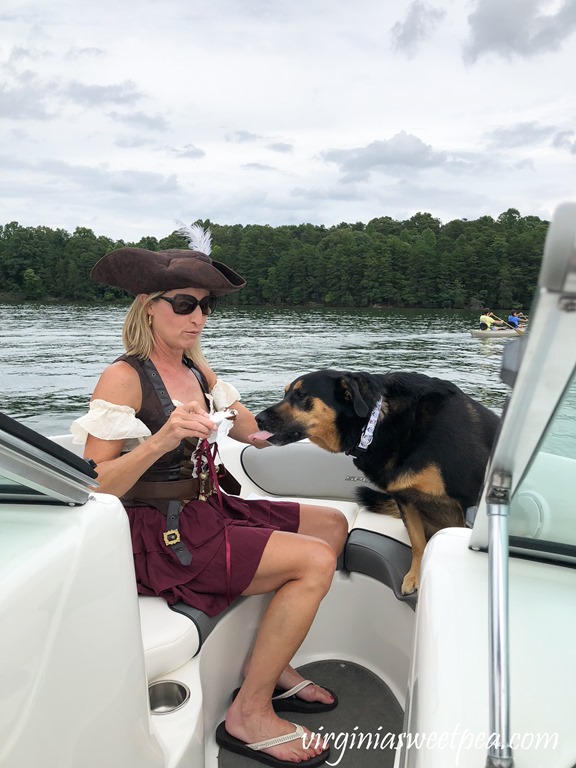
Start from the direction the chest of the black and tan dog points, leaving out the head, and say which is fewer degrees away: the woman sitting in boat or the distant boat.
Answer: the woman sitting in boat

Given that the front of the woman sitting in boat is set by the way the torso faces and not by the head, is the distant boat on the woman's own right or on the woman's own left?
on the woman's own left

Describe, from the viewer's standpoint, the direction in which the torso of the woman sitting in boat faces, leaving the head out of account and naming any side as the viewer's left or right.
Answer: facing the viewer and to the right of the viewer

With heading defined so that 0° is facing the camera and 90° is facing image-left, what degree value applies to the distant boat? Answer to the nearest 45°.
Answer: approximately 270°

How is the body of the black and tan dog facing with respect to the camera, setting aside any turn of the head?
to the viewer's left

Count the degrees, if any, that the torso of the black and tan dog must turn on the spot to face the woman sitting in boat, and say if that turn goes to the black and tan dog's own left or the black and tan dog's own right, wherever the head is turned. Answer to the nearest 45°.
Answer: approximately 45° to the black and tan dog's own left

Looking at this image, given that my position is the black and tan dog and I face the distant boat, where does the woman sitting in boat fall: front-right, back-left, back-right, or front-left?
back-left

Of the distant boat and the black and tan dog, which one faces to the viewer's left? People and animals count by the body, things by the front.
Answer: the black and tan dog

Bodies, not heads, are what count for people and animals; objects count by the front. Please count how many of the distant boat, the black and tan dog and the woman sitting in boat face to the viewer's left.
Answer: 1

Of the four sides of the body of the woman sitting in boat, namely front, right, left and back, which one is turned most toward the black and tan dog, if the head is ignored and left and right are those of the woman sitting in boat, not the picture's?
front

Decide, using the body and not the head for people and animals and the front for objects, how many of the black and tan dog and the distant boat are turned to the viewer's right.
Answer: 1
